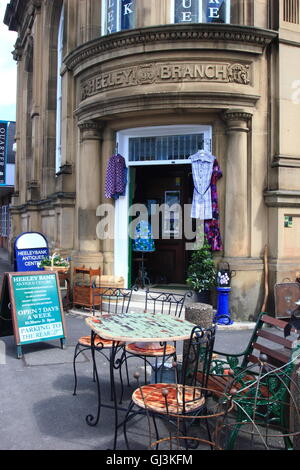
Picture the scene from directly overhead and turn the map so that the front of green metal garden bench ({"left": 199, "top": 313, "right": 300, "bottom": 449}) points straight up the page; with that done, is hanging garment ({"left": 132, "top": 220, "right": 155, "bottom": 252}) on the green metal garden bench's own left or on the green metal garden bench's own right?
on the green metal garden bench's own right

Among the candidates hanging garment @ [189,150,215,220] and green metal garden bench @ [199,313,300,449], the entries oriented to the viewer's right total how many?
0

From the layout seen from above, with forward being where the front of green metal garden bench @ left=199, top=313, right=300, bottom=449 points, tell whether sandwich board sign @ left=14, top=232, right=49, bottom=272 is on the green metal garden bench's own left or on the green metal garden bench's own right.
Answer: on the green metal garden bench's own right

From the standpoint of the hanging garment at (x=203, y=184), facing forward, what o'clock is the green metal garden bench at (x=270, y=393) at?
The green metal garden bench is roughly at 12 o'clock from the hanging garment.

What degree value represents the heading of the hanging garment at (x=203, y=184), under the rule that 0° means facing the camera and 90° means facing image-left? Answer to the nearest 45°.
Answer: approximately 0°

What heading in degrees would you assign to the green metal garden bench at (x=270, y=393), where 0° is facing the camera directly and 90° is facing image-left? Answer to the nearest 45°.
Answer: approximately 45°

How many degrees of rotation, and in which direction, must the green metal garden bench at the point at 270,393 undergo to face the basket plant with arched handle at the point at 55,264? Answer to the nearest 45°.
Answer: approximately 90° to its right

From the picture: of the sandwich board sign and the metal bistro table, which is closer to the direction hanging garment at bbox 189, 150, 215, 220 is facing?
the metal bistro table
